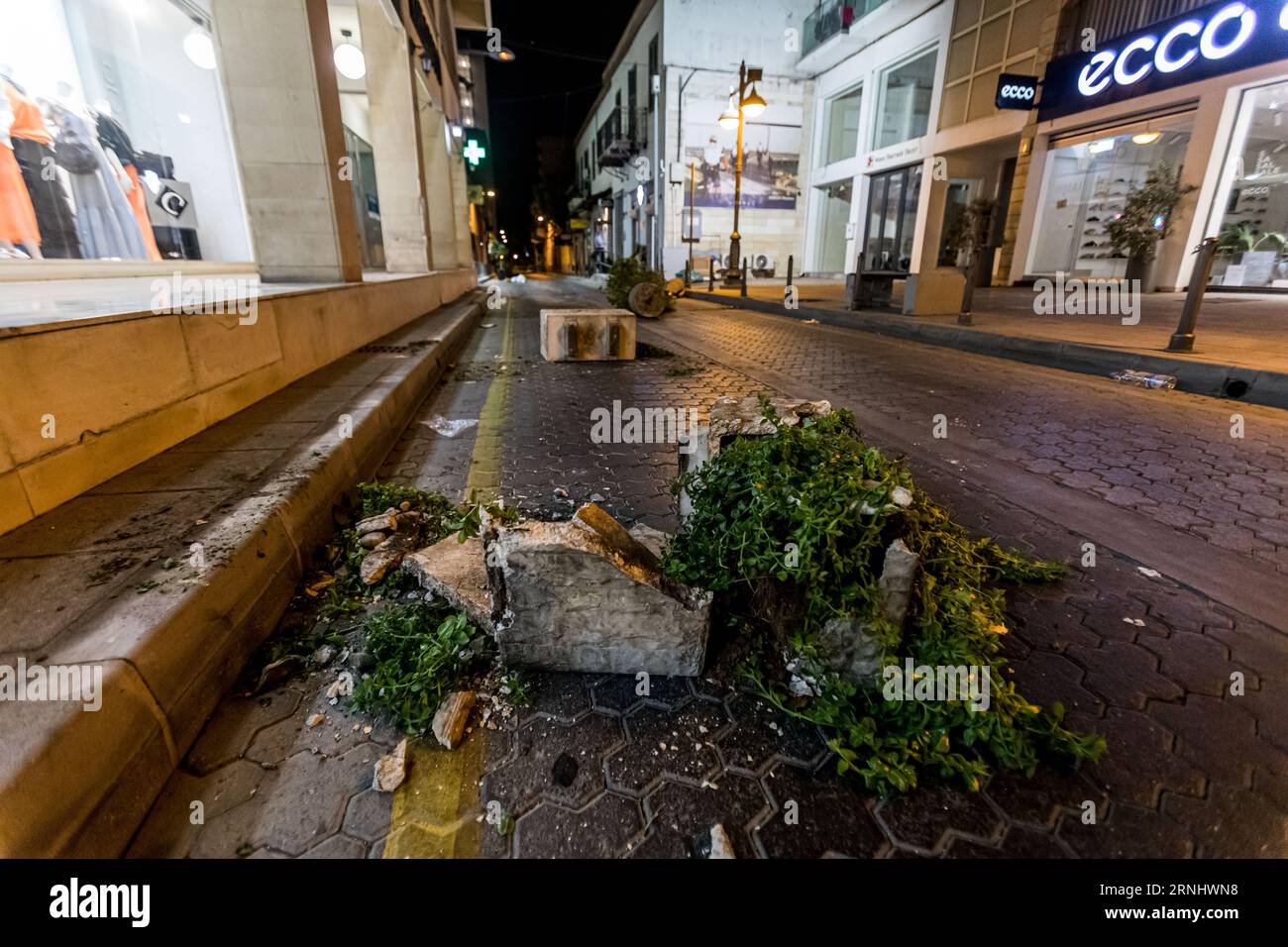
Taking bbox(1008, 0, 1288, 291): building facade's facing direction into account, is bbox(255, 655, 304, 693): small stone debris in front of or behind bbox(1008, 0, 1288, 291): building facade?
in front

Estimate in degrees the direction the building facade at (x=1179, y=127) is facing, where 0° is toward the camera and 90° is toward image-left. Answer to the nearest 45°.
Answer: approximately 45°

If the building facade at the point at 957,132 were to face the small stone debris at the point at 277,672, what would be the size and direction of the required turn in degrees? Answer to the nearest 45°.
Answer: approximately 45° to its left

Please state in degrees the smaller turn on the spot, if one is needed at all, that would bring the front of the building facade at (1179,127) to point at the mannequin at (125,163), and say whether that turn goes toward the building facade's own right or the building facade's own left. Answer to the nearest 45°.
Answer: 0° — it already faces it

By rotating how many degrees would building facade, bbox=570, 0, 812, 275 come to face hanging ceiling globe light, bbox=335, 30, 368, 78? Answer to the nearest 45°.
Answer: approximately 45° to its left

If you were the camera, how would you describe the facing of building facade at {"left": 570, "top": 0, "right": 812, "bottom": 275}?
facing to the left of the viewer

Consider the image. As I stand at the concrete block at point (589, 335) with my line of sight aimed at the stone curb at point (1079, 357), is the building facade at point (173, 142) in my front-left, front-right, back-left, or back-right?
back-right

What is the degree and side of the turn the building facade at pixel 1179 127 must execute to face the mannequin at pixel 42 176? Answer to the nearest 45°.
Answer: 0° — it already faces it

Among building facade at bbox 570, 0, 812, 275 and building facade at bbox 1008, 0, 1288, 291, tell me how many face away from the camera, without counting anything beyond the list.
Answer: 0

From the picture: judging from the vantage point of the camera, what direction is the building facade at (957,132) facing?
facing the viewer and to the left of the viewer

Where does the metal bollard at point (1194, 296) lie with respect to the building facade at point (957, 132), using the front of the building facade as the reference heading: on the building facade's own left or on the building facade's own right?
on the building facade's own left
